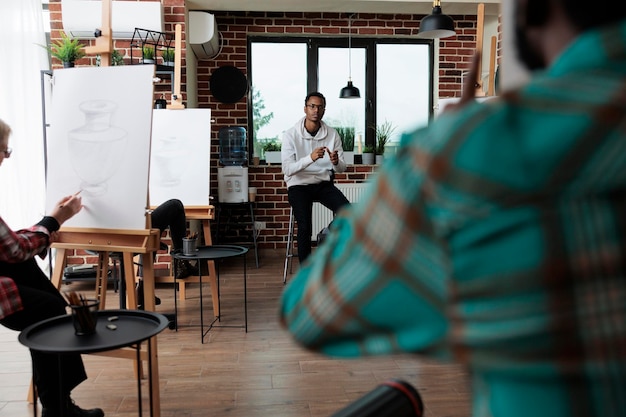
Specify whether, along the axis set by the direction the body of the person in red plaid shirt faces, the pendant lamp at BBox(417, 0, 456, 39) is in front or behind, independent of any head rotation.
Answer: in front

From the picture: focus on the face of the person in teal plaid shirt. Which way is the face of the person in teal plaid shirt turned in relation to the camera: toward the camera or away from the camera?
away from the camera

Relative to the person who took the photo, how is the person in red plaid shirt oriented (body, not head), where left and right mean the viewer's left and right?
facing to the right of the viewer

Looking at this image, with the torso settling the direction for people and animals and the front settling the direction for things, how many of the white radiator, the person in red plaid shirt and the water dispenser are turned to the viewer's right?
1

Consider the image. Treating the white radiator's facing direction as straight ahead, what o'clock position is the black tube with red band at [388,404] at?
The black tube with red band is roughly at 12 o'clock from the white radiator.

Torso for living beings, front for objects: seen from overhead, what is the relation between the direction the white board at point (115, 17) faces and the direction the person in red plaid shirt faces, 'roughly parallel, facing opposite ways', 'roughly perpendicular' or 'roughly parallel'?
roughly perpendicular

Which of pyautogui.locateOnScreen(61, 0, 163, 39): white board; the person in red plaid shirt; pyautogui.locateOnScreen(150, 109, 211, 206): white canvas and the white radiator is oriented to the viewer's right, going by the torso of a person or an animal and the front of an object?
the person in red plaid shirt

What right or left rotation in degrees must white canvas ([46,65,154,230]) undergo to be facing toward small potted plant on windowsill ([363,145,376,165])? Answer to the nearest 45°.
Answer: approximately 135° to its left

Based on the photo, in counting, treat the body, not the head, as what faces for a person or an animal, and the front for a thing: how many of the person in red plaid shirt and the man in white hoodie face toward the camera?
1
